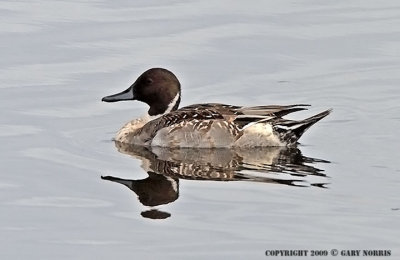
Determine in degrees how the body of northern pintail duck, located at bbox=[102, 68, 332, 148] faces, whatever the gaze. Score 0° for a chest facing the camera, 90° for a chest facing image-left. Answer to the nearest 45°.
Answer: approximately 90°
